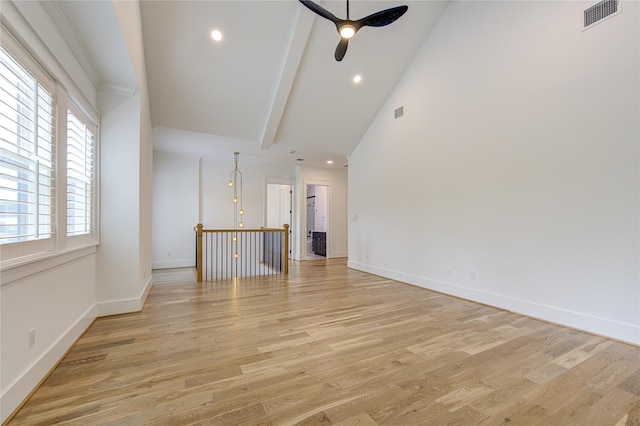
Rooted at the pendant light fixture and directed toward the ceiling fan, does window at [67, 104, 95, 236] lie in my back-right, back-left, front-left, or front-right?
front-right

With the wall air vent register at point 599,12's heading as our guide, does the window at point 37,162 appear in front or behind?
in front

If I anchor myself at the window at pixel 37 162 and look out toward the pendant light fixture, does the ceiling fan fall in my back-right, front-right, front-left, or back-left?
front-right

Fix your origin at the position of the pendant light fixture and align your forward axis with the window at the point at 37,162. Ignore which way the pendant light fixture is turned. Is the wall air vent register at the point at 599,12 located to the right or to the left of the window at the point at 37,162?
left

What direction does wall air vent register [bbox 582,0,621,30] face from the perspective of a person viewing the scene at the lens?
facing the viewer and to the left of the viewer

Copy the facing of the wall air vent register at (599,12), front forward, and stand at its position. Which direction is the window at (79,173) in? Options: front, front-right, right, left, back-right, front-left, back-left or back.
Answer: front

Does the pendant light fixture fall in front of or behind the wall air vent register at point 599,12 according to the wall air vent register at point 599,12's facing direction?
in front

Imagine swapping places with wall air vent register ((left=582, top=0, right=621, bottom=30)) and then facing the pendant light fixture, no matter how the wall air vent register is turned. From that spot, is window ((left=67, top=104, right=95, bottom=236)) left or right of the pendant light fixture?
left

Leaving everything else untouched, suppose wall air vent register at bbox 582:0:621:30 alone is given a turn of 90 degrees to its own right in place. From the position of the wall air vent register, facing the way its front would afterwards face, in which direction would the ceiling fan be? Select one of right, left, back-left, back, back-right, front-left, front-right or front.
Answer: left
